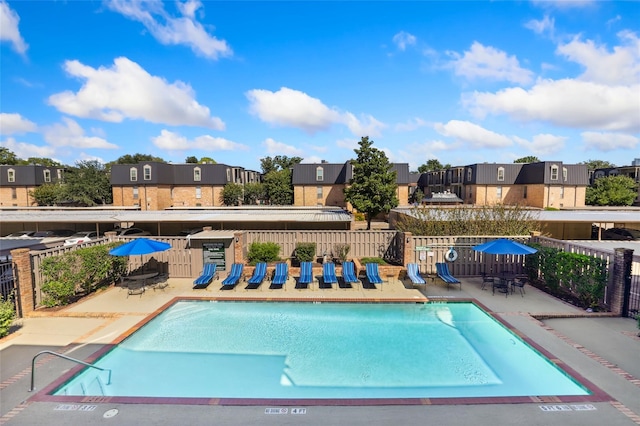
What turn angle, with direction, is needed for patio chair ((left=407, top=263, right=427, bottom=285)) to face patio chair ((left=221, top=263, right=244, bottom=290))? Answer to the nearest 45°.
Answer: approximately 135° to its right

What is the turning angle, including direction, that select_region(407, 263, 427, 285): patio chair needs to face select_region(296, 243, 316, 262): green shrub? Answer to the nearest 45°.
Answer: approximately 135° to its right

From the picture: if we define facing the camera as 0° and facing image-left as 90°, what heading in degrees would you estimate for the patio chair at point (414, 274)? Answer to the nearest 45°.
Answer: approximately 315°

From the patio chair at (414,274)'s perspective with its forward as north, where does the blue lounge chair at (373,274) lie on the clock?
The blue lounge chair is roughly at 4 o'clock from the patio chair.

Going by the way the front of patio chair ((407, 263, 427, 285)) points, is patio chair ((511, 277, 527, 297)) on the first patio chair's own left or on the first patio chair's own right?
on the first patio chair's own left

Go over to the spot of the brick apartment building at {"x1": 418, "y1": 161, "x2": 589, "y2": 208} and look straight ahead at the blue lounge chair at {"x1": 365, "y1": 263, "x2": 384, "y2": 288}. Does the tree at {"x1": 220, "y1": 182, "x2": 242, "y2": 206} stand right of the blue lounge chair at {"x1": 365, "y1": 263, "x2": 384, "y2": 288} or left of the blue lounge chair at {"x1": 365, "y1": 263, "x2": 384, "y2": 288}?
right

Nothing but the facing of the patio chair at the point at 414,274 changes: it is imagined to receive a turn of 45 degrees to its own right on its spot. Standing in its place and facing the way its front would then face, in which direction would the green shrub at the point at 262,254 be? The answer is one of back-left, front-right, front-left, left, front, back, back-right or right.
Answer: right

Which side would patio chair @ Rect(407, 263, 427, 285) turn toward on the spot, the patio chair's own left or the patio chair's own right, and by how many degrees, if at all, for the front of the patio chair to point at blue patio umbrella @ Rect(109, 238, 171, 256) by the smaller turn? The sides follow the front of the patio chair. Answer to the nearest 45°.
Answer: approximately 90° to the patio chair's own right

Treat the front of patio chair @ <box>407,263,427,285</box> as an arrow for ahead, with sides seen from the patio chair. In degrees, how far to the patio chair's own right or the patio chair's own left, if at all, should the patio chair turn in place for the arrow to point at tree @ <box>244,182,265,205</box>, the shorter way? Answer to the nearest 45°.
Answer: approximately 180°

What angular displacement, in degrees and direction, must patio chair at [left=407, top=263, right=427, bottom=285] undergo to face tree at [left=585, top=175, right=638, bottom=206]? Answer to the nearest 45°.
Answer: approximately 90° to its left

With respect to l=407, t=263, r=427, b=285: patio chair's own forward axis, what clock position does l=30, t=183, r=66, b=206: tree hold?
The tree is roughly at 5 o'clock from the patio chair.
